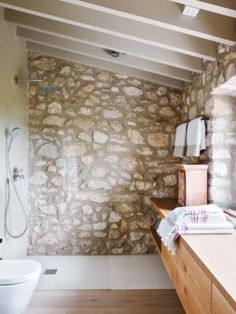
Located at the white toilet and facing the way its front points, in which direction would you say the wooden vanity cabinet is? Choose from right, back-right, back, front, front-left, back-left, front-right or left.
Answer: front-right

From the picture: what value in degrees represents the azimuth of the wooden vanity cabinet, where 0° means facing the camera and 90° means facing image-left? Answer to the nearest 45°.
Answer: approximately 90°

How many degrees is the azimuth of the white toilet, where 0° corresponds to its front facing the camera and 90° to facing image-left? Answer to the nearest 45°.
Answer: approximately 270°

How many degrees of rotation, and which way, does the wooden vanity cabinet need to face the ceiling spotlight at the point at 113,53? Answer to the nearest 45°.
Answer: approximately 45° to its right

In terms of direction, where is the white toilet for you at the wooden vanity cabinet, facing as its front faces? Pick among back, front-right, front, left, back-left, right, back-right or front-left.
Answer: front

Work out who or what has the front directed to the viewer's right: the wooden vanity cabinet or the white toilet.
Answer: the white toilet

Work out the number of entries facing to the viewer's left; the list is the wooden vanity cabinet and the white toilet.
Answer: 1

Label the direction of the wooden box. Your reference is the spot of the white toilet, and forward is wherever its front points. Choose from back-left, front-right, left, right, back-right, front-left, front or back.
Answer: front

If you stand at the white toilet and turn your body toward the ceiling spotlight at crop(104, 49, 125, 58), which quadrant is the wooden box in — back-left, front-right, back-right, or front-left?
front-right
